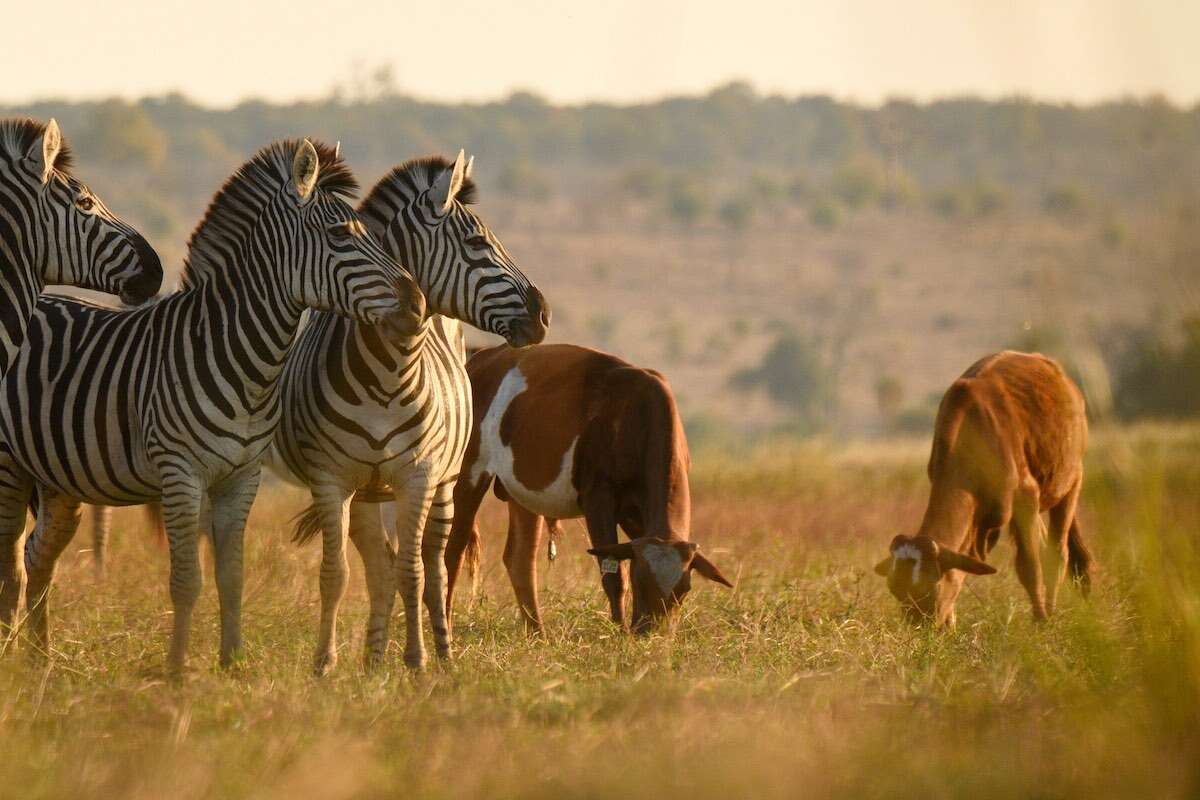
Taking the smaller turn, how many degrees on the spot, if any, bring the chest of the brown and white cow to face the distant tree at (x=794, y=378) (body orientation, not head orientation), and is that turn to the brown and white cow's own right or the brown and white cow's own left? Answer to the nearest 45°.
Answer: approximately 135° to the brown and white cow's own left

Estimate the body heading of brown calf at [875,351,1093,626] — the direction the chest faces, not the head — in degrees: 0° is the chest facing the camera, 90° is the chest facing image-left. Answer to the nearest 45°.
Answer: approximately 45°

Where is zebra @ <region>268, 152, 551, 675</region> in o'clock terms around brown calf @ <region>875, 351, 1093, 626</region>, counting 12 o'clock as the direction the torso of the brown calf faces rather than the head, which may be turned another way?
The zebra is roughly at 12 o'clock from the brown calf.

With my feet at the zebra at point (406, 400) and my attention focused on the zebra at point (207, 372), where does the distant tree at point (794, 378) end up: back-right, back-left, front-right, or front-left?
back-right

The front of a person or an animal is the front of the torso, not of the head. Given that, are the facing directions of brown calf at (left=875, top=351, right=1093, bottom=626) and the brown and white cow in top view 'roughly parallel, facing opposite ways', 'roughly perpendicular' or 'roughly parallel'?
roughly perpendicular

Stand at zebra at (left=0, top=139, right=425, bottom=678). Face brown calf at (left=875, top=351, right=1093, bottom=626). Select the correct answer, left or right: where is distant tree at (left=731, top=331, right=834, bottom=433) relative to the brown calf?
left
